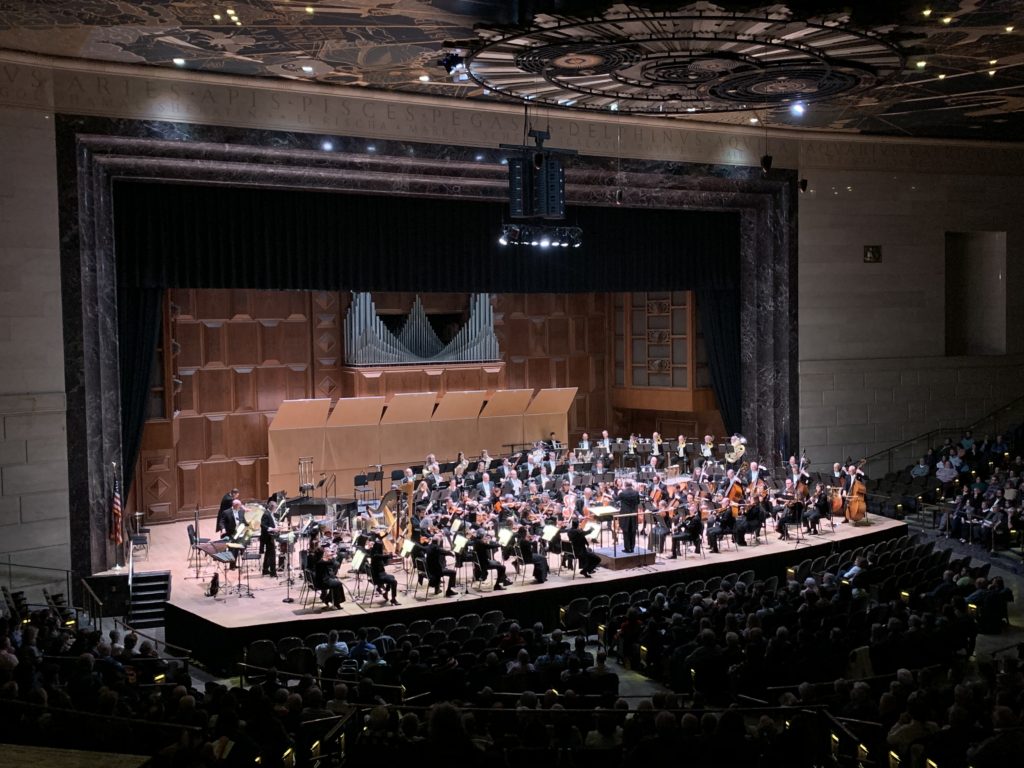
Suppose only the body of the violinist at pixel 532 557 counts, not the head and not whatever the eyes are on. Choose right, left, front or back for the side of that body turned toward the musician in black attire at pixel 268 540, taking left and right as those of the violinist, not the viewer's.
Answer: back

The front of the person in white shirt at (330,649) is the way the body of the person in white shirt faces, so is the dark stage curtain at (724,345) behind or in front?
in front

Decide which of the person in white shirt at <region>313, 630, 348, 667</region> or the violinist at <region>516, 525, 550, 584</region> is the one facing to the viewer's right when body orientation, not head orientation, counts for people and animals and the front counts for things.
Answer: the violinist

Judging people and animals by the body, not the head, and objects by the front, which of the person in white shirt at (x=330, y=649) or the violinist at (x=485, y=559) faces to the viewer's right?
the violinist

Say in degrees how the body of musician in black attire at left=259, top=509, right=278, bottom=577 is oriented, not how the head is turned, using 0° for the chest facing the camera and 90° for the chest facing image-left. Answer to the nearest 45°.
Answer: approximately 270°

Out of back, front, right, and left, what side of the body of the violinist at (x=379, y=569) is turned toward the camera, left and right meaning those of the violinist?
right

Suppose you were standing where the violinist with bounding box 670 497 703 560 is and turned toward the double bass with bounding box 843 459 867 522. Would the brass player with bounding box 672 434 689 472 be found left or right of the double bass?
left

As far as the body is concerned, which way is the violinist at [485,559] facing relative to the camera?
to the viewer's right

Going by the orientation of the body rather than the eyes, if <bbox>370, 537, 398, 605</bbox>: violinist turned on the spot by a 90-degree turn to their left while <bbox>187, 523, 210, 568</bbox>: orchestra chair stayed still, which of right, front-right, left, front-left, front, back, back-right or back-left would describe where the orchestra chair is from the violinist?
front-left

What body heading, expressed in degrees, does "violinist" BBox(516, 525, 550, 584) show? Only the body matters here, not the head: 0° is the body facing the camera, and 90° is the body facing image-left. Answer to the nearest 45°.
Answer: approximately 270°

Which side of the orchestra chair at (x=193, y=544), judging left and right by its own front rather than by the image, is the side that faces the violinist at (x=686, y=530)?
front

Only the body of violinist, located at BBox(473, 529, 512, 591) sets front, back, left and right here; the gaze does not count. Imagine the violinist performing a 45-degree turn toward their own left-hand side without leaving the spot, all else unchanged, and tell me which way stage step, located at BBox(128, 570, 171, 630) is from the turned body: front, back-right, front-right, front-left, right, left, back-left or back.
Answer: back-left

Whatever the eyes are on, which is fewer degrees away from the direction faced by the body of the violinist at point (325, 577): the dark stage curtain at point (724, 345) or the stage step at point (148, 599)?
the dark stage curtain

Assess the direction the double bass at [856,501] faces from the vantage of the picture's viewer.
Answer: facing the viewer and to the left of the viewer

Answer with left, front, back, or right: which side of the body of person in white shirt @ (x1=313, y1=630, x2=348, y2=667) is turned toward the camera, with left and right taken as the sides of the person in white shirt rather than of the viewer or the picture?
back

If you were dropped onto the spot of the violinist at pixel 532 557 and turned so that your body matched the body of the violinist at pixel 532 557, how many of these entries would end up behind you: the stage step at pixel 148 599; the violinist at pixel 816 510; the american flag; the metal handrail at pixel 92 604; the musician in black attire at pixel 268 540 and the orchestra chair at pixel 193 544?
5

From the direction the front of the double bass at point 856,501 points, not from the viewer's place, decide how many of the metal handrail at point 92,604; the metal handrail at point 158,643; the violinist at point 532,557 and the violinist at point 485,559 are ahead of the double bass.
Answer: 4

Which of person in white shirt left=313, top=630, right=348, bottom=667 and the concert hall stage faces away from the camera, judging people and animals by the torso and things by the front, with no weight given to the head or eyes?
the person in white shirt
